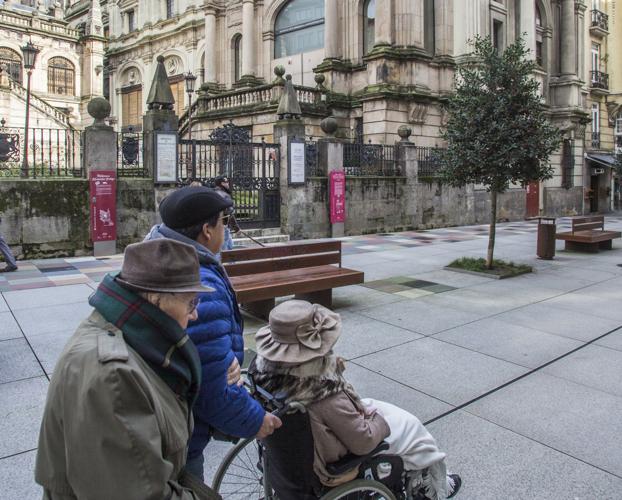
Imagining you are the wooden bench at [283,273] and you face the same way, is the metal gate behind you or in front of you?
behind

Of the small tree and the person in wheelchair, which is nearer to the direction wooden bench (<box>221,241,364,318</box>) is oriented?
the person in wheelchair

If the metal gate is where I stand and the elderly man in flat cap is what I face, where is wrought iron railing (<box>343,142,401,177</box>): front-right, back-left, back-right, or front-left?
back-left

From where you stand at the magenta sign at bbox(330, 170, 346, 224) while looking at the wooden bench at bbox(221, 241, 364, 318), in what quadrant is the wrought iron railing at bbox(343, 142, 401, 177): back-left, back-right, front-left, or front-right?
back-left

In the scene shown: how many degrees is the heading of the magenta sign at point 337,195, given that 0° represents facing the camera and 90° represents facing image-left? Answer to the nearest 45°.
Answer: approximately 315°

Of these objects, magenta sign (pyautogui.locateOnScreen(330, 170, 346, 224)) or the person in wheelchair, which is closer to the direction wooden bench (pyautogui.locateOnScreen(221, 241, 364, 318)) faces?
the person in wheelchair

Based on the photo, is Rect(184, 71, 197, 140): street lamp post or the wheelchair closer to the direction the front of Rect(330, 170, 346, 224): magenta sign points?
the wheelchair

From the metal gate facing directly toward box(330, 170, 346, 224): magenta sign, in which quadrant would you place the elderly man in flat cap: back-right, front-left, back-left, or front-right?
back-right
